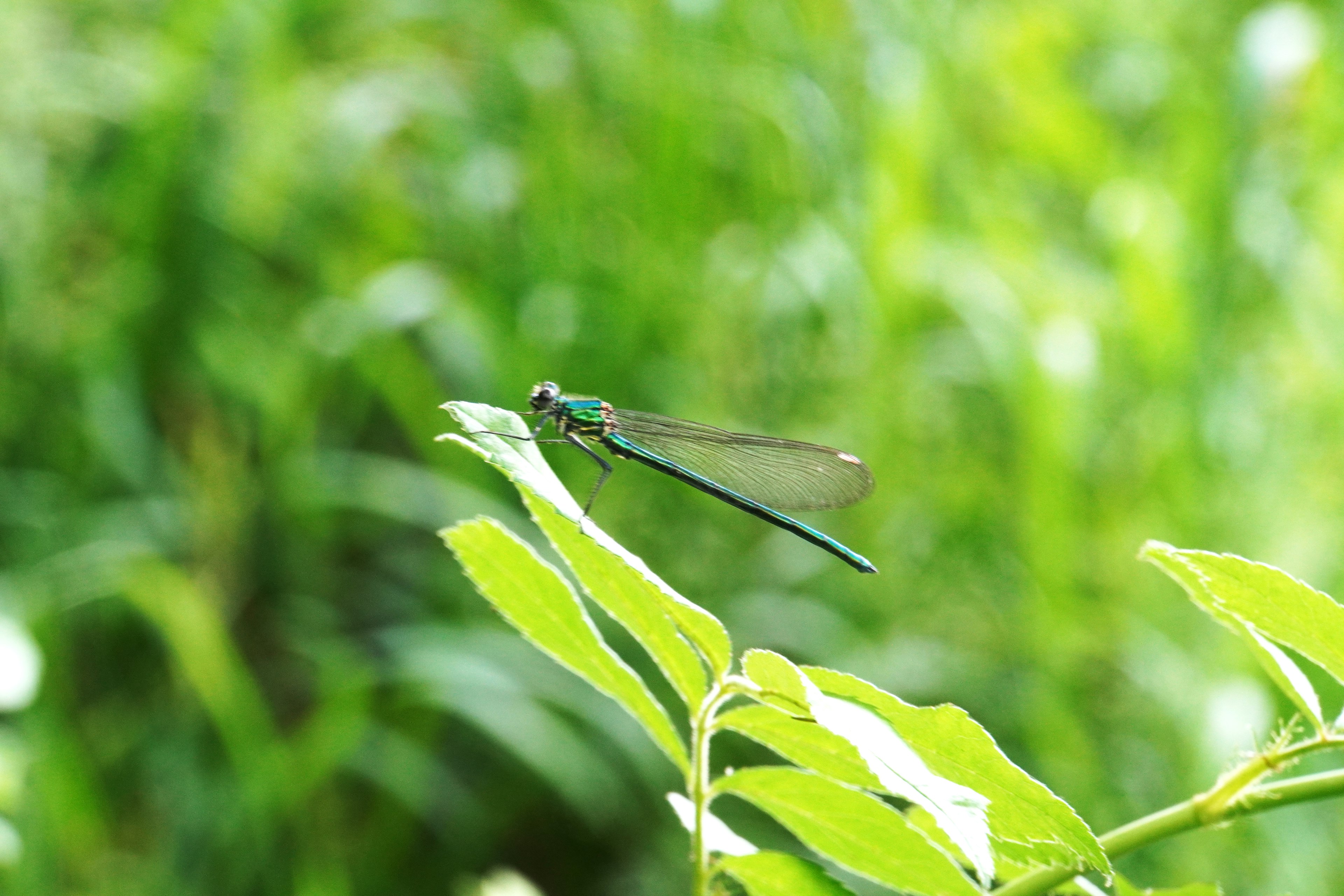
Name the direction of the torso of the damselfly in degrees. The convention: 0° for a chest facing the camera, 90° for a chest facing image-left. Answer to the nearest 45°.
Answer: approximately 90°

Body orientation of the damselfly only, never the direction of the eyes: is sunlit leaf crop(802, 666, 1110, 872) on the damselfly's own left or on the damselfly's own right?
on the damselfly's own left

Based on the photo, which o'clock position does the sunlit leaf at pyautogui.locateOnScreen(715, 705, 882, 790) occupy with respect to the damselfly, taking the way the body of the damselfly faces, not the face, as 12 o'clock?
The sunlit leaf is roughly at 6 o'clock from the damselfly.

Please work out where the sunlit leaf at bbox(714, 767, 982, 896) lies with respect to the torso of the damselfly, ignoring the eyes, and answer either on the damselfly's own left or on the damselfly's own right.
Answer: on the damselfly's own left

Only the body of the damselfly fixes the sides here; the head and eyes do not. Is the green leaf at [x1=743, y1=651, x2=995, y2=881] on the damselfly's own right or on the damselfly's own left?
on the damselfly's own left

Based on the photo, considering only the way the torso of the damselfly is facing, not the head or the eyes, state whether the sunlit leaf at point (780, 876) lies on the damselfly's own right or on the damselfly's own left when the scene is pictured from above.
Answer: on the damselfly's own left
